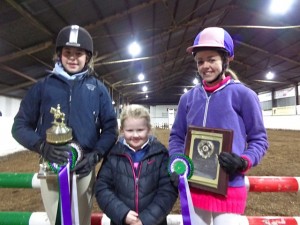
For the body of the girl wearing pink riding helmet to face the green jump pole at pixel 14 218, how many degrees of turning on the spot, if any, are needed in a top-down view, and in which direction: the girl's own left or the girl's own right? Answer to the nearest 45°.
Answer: approximately 45° to the girl's own right

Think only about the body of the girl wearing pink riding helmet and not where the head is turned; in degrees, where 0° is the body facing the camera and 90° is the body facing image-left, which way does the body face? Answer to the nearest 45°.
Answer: approximately 45°

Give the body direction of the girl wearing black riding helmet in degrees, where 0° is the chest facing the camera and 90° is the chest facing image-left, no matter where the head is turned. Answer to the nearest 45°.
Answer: approximately 0°

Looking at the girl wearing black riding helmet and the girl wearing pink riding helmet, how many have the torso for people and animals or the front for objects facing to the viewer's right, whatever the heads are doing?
0

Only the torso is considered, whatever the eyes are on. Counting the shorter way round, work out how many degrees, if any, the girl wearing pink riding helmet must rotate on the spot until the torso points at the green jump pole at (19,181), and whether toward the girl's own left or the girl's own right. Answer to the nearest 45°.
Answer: approximately 45° to the girl's own right

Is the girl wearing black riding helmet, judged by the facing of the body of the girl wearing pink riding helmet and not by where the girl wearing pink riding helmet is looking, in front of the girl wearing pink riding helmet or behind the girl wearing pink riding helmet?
in front
